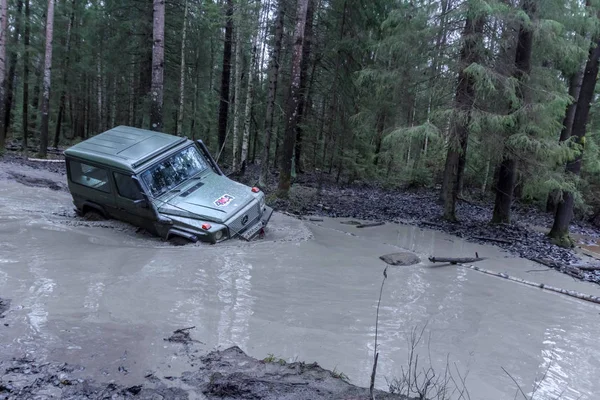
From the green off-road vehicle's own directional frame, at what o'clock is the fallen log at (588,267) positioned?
The fallen log is roughly at 11 o'clock from the green off-road vehicle.

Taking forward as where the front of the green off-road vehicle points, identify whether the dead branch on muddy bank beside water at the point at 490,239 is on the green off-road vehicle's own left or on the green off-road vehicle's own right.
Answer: on the green off-road vehicle's own left

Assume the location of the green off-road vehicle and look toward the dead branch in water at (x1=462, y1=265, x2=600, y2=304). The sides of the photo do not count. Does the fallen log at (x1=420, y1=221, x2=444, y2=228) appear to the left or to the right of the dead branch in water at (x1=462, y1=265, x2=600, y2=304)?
left

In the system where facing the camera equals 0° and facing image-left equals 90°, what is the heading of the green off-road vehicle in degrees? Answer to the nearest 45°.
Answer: approximately 315°

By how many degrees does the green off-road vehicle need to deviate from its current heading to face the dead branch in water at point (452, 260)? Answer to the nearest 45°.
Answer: approximately 45° to its left

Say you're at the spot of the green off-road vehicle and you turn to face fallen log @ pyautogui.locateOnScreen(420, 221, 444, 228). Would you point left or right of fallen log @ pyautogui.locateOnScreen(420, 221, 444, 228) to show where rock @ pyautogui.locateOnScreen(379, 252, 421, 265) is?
right

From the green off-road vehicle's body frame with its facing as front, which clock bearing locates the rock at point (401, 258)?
The rock is roughly at 11 o'clock from the green off-road vehicle.
